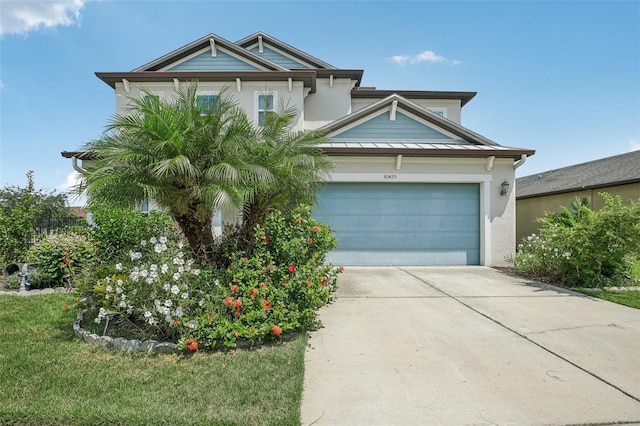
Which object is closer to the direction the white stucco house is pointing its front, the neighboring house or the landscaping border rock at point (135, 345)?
the landscaping border rock

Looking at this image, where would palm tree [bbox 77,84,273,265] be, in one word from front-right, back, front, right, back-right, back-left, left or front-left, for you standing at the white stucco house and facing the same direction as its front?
front-right

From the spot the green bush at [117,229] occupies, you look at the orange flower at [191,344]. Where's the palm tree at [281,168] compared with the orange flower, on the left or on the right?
left

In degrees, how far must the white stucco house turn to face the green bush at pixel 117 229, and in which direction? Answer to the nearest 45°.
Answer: approximately 45° to its right

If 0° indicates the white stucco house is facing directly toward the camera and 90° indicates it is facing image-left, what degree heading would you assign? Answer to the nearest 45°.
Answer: approximately 0°

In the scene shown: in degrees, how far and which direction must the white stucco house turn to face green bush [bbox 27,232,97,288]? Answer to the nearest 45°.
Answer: approximately 90° to its right

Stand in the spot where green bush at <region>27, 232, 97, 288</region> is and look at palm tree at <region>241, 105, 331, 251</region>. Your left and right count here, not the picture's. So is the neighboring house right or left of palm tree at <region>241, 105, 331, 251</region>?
left

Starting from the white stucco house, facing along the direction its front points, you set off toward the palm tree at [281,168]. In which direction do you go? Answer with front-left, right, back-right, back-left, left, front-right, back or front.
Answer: front-right

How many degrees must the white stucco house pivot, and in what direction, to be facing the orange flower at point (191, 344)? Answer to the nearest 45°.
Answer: approximately 45° to its right

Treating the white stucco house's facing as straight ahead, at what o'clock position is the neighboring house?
The neighboring house is roughly at 8 o'clock from the white stucco house.

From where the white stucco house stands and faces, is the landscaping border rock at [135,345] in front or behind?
in front
